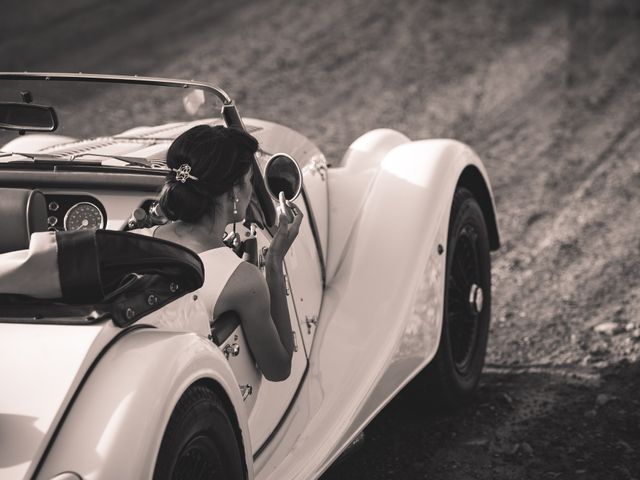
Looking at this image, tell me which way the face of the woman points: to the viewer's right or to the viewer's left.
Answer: to the viewer's right

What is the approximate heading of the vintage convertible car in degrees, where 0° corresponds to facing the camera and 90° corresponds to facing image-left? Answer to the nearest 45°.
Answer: approximately 225°

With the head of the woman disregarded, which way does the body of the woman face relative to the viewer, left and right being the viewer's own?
facing away from the viewer and to the right of the viewer
